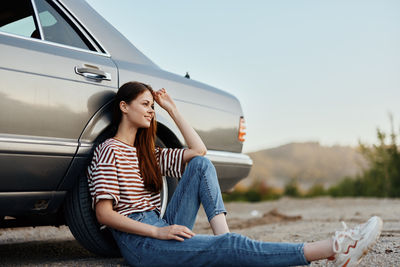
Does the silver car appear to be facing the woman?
no

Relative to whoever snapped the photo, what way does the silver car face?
facing the viewer and to the left of the viewer
